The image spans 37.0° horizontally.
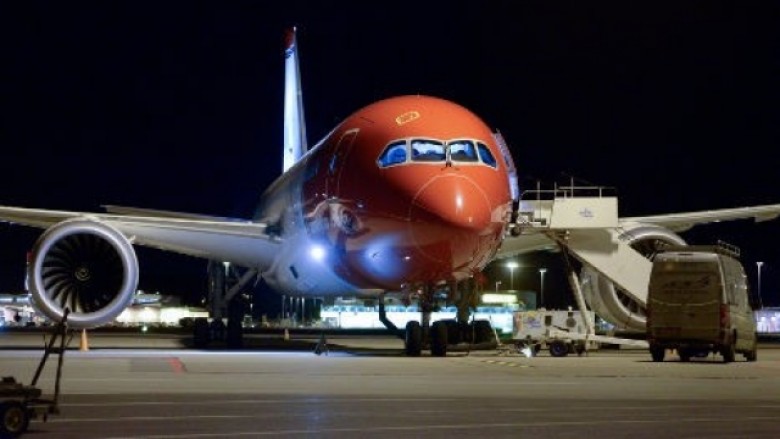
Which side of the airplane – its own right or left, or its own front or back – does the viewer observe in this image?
front

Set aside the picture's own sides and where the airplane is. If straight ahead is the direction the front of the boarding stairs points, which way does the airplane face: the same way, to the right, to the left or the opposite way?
to the left
